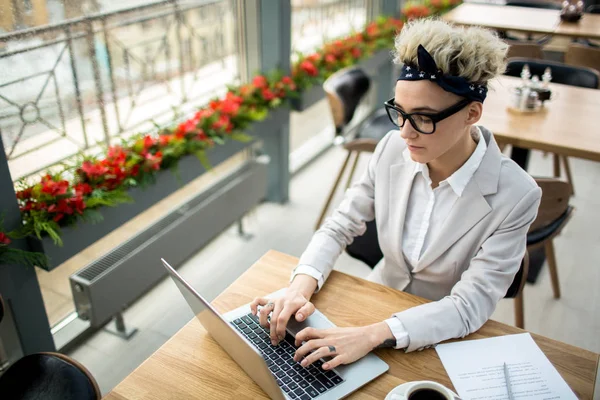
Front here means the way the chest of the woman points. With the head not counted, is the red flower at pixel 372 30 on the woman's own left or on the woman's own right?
on the woman's own right

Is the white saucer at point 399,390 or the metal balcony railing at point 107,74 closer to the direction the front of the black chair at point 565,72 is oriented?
the white saucer

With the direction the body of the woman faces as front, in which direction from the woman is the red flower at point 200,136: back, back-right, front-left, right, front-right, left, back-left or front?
right

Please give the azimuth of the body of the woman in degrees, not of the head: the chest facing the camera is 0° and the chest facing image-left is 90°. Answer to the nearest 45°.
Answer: approximately 45°

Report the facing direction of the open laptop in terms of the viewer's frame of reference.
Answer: facing away from the viewer and to the right of the viewer

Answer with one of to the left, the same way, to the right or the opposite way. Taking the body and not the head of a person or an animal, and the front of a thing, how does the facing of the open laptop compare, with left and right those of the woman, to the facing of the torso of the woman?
the opposite way

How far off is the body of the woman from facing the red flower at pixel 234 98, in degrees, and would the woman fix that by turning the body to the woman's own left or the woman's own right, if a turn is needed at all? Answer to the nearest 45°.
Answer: approximately 90° to the woman's own right
